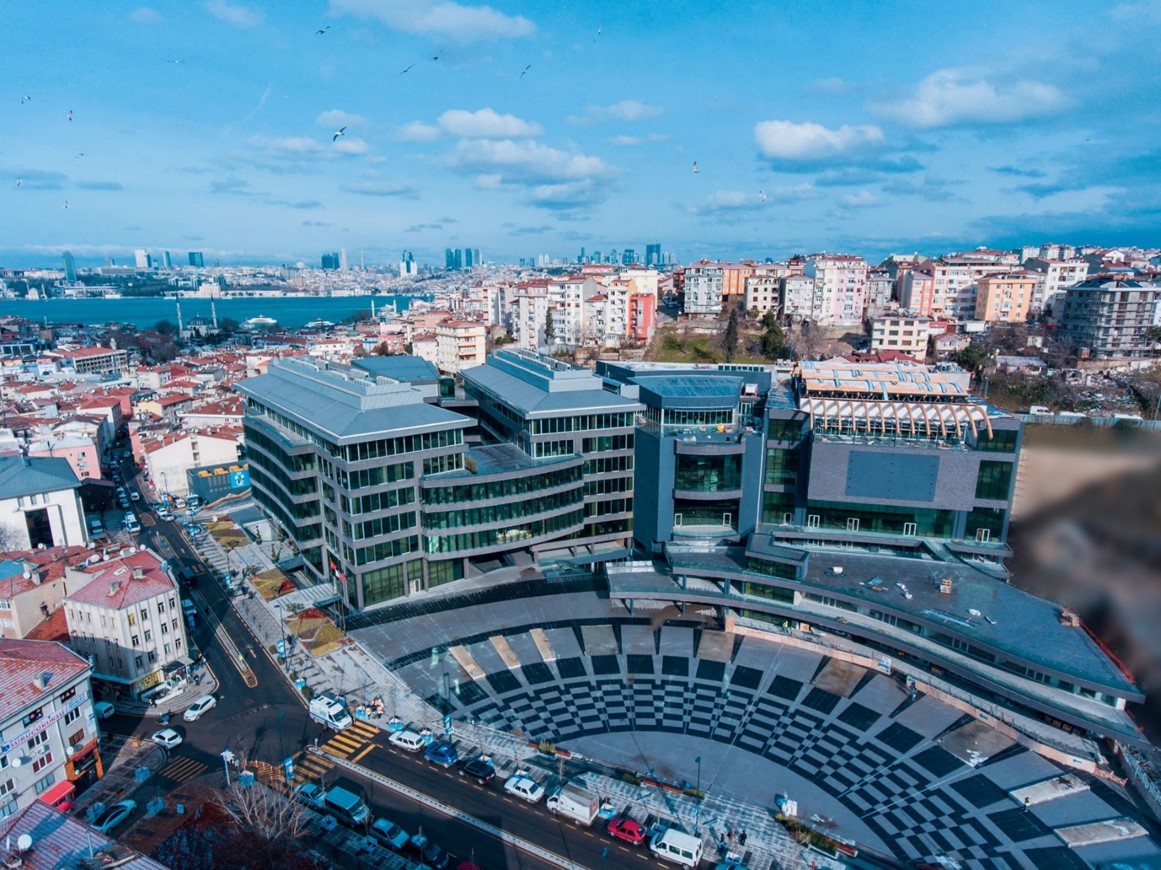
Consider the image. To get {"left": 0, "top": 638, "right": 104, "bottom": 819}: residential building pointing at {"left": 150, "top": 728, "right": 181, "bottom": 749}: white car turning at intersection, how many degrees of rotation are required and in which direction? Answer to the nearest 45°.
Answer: approximately 45° to its left

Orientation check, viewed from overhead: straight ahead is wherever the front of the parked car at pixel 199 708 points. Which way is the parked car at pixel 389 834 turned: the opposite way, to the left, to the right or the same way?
to the left

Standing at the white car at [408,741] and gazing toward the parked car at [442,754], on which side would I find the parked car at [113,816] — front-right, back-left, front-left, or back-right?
back-right

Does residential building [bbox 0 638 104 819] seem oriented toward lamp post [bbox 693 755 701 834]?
yes

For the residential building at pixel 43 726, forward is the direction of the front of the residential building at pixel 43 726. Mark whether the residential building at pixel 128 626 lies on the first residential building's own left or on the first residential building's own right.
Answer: on the first residential building's own left

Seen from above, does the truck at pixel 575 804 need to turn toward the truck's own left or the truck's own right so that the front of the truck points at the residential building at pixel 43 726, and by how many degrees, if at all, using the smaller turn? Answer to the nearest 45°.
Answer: approximately 45° to the truck's own left

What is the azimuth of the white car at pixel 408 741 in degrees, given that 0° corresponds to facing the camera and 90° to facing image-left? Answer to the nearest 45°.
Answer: approximately 135°
